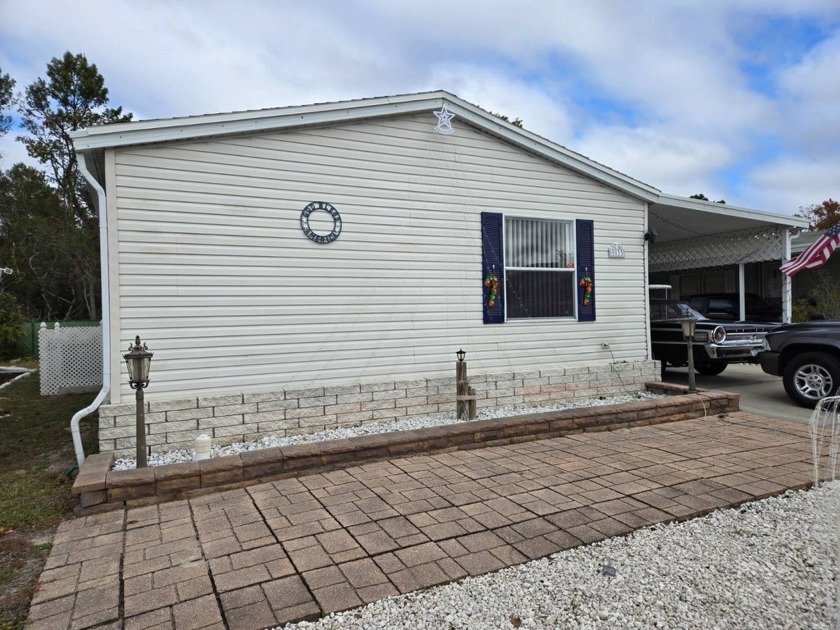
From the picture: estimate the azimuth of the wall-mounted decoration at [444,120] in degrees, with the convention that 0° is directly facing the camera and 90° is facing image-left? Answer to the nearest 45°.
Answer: approximately 0°

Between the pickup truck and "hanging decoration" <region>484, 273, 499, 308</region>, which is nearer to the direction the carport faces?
the pickup truck

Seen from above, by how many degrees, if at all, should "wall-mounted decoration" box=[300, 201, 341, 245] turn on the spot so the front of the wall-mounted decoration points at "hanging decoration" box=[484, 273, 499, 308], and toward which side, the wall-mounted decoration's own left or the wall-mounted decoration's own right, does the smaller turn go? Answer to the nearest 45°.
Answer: approximately 90° to the wall-mounted decoration's own left

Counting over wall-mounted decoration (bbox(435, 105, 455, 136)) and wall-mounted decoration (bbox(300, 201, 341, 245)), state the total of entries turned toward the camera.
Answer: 2

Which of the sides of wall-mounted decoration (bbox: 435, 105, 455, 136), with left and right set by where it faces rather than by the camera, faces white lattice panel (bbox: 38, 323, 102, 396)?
right

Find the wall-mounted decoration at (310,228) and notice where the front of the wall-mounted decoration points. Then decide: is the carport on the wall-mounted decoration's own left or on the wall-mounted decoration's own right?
on the wall-mounted decoration's own left
